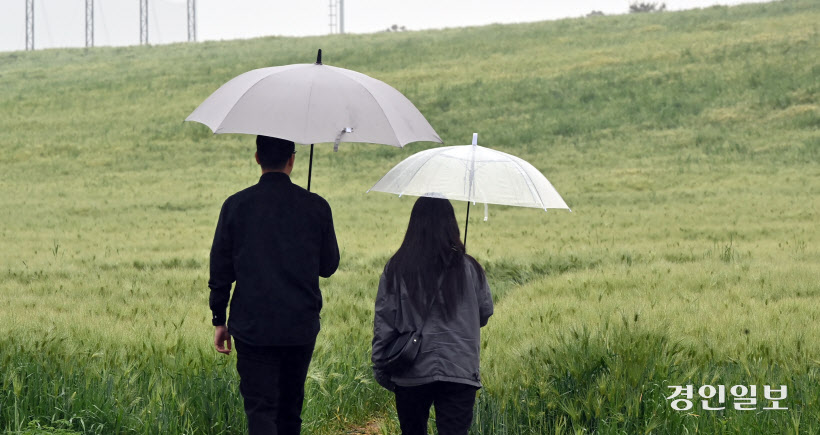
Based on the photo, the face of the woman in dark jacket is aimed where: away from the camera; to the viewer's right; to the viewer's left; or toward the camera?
away from the camera

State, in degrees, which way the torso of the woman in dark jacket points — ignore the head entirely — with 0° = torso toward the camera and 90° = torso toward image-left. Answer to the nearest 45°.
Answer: approximately 180°

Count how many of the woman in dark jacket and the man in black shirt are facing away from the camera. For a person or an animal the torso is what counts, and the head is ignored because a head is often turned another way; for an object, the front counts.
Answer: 2

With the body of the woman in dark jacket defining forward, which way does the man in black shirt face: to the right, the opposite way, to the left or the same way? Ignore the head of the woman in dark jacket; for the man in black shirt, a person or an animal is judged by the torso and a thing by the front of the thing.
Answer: the same way

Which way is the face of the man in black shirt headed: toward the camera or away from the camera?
away from the camera

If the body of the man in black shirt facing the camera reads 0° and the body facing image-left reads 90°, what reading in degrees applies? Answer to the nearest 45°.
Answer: approximately 180°

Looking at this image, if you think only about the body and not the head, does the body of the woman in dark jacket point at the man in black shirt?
no

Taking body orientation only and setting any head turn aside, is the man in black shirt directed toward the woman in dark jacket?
no
